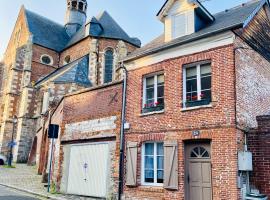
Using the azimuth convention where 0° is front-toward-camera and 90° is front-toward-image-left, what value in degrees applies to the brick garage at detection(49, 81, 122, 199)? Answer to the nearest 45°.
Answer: approximately 45°

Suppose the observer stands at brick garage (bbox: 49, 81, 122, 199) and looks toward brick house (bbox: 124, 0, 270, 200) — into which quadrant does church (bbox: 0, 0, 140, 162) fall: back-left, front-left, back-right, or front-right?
back-left

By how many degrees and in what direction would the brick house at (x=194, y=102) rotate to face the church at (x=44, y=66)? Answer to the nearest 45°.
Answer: approximately 90° to its right

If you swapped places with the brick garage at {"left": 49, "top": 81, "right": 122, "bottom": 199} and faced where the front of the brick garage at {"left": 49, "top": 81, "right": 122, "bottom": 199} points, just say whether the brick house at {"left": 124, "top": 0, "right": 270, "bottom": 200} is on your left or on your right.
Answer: on your left

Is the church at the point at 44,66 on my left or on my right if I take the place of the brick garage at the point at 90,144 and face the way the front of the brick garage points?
on my right

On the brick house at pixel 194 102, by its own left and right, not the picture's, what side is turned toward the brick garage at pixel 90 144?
right
